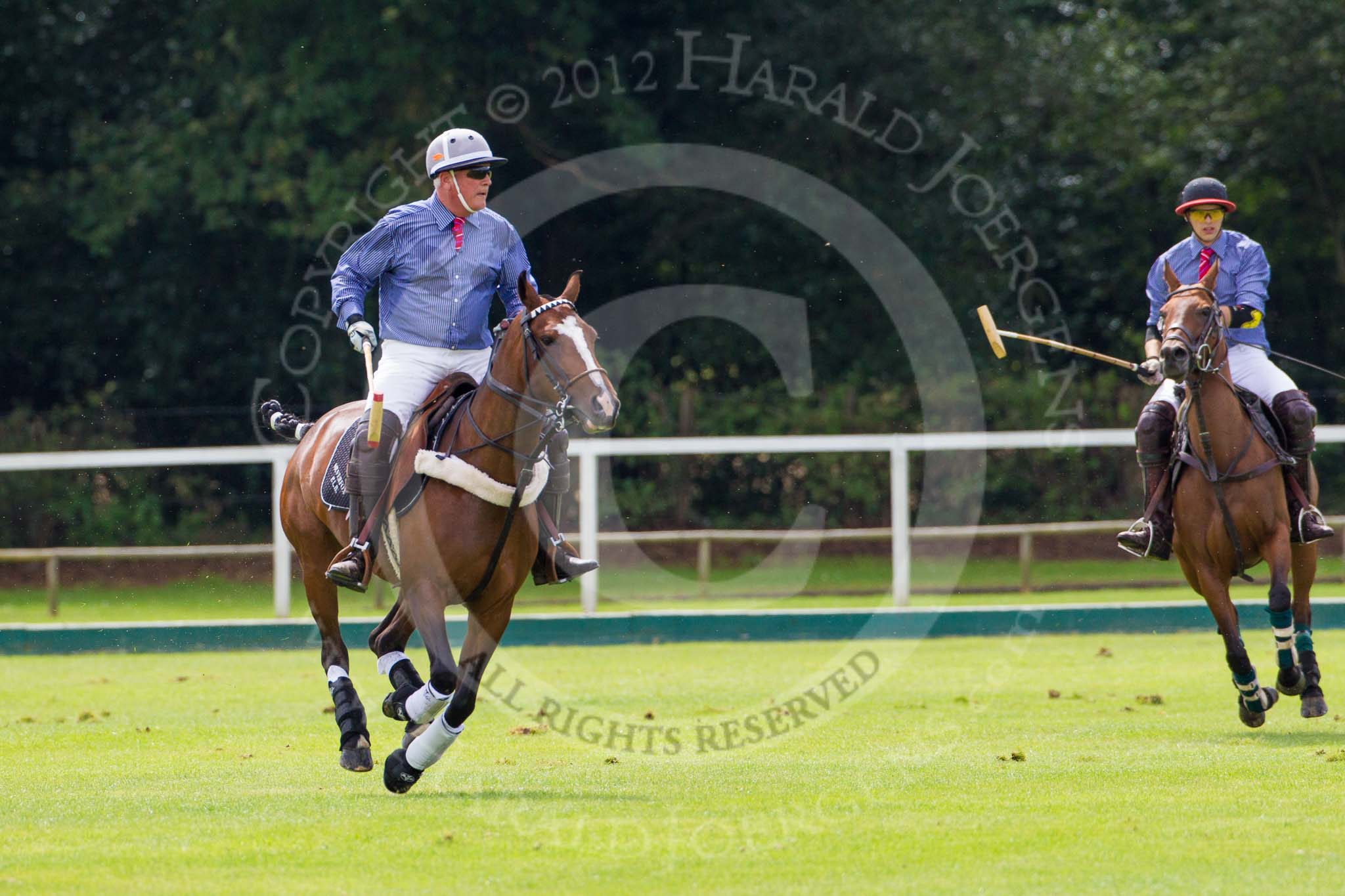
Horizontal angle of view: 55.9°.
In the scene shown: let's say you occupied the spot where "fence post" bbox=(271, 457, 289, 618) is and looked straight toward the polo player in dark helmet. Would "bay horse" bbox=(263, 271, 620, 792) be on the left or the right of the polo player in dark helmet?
right

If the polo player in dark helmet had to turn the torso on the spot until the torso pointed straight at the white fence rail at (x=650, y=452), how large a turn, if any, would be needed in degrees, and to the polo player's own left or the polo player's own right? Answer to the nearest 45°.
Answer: approximately 135° to the polo player's own right

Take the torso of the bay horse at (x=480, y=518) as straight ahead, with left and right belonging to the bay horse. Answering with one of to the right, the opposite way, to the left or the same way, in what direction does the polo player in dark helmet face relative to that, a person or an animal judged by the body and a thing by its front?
to the right

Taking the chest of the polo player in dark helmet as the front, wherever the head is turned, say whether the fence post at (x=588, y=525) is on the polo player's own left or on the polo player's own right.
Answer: on the polo player's own right

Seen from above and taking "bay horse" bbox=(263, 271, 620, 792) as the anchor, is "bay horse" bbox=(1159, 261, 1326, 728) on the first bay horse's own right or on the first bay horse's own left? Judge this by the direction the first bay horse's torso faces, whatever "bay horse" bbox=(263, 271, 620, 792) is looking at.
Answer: on the first bay horse's own left

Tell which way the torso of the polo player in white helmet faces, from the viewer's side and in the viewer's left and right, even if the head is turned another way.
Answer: facing the viewer and to the right of the viewer

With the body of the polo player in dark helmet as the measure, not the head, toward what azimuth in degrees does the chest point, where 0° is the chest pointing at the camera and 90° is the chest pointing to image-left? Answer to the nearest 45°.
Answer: approximately 0°

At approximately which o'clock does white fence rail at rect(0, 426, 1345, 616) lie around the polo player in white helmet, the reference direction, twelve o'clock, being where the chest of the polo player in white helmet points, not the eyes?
The white fence rail is roughly at 8 o'clock from the polo player in white helmet.

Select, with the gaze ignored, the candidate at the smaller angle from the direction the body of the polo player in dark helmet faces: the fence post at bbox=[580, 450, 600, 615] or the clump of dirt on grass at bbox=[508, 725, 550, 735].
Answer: the clump of dirt on grass

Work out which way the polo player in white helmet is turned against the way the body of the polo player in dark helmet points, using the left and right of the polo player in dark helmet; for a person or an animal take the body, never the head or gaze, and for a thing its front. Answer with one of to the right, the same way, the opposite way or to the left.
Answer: to the left
